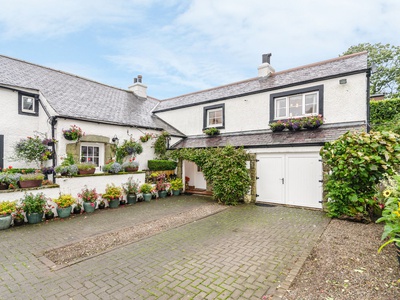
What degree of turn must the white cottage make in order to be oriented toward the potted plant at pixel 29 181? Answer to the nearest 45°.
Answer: approximately 90° to its right

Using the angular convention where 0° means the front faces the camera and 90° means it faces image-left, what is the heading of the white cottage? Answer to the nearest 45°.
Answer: approximately 0°

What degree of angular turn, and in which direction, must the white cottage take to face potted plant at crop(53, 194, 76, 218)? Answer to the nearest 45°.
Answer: approximately 90° to its right

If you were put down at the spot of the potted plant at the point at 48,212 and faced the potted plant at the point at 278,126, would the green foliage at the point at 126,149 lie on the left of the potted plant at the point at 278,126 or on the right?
left

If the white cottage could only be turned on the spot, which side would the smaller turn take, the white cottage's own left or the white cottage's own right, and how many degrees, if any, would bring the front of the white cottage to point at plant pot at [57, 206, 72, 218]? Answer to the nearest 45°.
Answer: approximately 90° to the white cottage's own right
